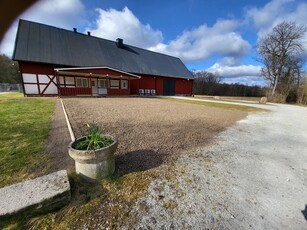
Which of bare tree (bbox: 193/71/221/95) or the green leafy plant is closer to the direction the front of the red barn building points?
the green leafy plant

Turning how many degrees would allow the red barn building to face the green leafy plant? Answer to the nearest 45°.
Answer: approximately 45° to its right

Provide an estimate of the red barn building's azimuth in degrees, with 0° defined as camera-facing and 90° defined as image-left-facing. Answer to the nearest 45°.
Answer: approximately 315°

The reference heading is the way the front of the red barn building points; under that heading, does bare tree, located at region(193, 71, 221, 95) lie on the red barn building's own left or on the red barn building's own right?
on the red barn building's own left
